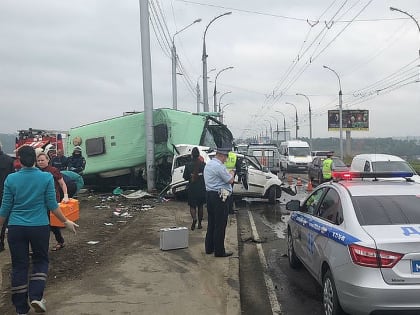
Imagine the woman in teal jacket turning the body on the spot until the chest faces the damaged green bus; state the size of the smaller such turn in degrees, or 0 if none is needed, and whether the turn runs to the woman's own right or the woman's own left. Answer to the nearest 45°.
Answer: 0° — they already face it

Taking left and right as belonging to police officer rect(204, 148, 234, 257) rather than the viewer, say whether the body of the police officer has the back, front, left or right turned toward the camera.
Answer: right

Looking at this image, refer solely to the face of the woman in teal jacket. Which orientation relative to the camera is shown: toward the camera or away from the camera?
away from the camera

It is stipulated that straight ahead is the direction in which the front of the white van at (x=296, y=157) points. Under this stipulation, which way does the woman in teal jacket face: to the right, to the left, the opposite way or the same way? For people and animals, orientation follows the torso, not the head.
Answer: the opposite way

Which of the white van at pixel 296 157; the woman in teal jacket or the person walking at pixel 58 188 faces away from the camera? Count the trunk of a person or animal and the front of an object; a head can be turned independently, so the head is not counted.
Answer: the woman in teal jacket

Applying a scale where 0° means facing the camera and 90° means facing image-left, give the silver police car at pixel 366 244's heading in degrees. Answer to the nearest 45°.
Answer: approximately 135°

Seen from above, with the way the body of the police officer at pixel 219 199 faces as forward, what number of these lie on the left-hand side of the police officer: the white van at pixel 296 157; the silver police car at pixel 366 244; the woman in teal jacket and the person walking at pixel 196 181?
2

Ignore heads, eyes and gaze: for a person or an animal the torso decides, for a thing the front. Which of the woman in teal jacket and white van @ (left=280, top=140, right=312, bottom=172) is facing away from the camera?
the woman in teal jacket

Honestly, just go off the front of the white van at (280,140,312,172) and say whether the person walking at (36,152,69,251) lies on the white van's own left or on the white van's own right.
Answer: on the white van's own right
